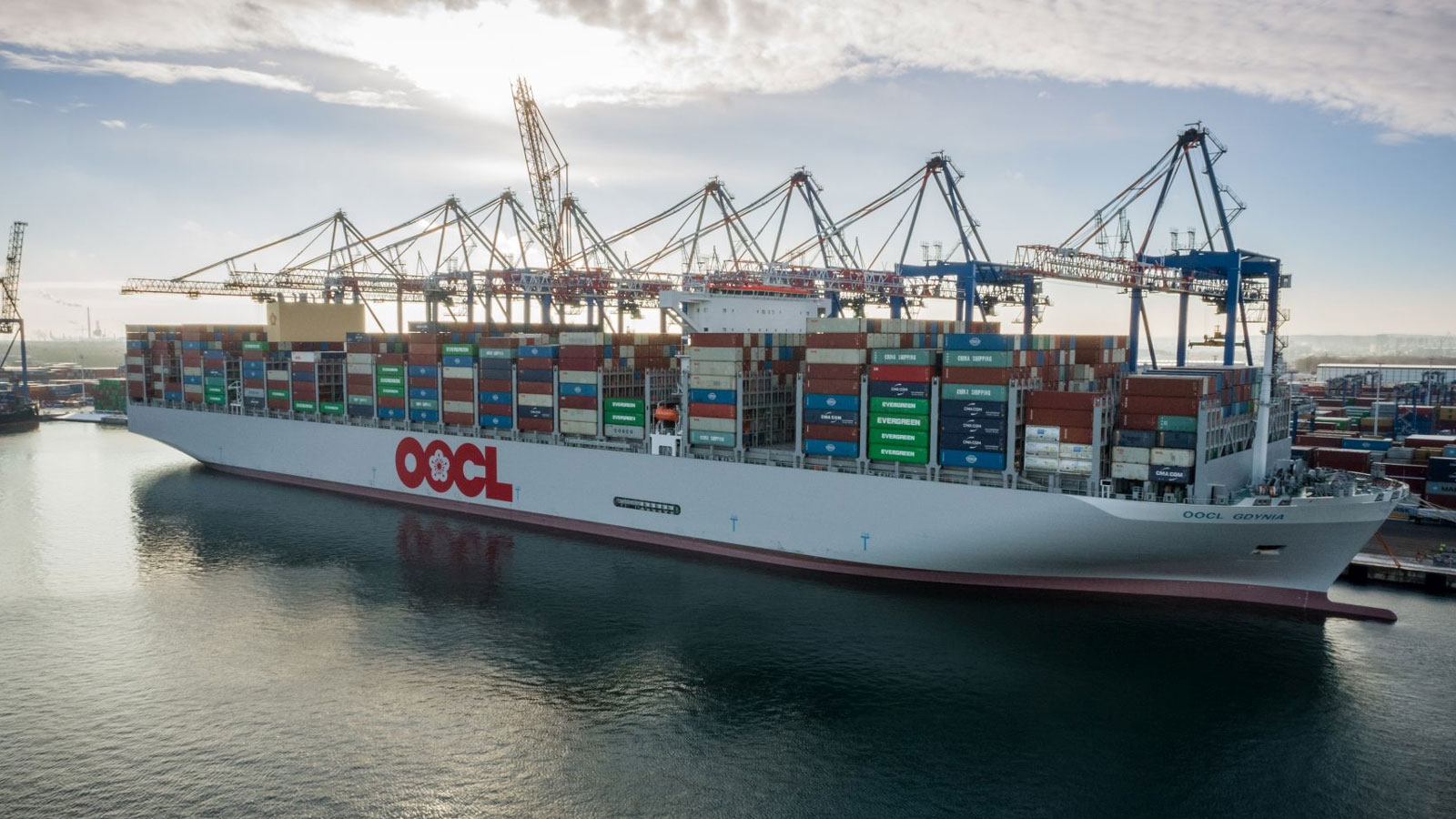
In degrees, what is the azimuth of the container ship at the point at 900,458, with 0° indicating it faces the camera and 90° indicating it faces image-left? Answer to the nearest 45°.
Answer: approximately 315°
